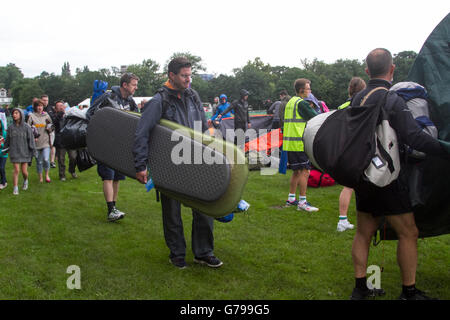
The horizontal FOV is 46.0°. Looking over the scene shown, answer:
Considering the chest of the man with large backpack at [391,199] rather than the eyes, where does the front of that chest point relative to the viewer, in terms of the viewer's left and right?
facing away from the viewer and to the right of the viewer

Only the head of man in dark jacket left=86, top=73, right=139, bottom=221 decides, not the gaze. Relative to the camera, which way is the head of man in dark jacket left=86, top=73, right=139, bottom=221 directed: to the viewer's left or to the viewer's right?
to the viewer's right

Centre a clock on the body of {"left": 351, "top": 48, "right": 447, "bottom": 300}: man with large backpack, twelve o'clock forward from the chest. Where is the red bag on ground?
The red bag on ground is roughly at 10 o'clock from the man with large backpack.

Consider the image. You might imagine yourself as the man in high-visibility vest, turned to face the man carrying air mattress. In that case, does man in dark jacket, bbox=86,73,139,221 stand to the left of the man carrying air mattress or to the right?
right

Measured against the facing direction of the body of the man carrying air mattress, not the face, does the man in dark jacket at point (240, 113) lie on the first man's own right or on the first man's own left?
on the first man's own left

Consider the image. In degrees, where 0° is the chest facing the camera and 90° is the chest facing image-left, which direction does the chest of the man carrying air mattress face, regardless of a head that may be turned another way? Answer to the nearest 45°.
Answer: approximately 315°

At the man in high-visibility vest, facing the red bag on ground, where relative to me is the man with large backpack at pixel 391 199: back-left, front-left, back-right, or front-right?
back-right

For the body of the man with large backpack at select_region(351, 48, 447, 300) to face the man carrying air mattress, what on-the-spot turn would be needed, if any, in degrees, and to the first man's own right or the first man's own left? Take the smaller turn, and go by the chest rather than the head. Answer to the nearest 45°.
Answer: approximately 135° to the first man's own left
